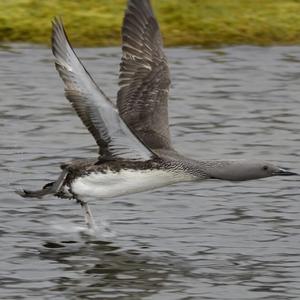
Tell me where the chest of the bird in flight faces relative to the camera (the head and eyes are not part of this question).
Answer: to the viewer's right
